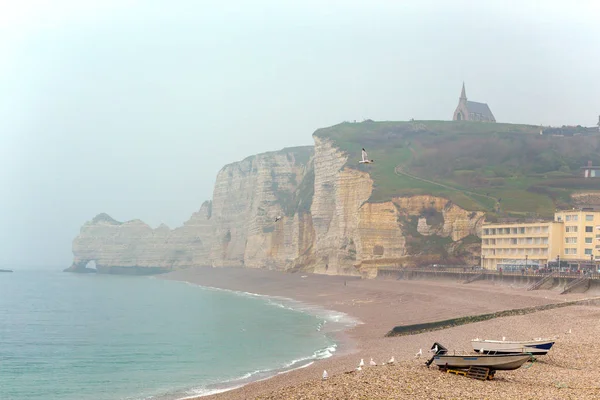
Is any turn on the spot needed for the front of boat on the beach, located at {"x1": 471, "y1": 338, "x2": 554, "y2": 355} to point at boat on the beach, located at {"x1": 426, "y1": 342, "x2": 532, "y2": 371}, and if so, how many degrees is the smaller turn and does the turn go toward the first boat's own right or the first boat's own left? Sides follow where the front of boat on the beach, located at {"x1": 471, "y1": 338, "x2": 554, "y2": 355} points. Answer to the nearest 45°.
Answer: approximately 90° to the first boat's own right

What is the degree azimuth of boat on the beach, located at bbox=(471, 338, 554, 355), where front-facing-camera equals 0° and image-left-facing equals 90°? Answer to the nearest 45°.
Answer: approximately 270°
